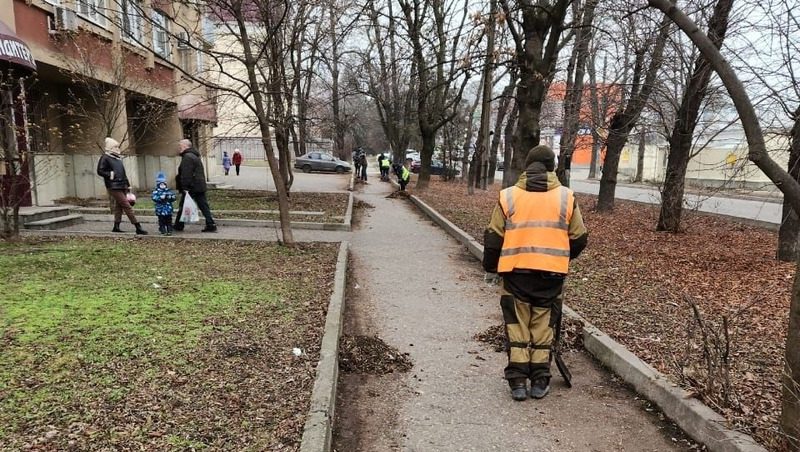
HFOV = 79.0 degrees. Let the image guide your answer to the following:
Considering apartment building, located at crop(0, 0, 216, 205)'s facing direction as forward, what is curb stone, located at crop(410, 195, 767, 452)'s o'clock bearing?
The curb stone is roughly at 1 o'clock from the apartment building.

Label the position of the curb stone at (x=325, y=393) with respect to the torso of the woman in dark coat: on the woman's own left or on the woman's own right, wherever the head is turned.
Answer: on the woman's own right

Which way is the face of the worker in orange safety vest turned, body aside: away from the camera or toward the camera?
away from the camera

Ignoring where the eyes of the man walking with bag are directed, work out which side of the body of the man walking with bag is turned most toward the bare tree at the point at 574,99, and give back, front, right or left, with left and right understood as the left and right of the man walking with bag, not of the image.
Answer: back

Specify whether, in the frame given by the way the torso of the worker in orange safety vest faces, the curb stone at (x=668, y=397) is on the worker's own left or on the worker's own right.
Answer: on the worker's own right

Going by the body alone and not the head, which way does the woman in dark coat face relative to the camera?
to the viewer's right

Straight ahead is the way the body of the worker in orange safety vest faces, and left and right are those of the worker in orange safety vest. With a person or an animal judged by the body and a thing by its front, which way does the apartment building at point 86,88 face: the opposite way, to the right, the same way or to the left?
to the right

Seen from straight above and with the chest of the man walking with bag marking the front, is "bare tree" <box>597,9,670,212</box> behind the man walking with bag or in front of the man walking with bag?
behind

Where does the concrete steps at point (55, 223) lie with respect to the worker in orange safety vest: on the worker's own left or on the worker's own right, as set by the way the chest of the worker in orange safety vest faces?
on the worker's own left

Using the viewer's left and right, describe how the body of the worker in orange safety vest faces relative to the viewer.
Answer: facing away from the viewer

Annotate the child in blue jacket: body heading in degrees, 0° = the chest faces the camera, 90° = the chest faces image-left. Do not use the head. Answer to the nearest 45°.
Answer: approximately 0°

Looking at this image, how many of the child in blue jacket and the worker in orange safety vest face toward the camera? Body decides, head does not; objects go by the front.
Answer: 1

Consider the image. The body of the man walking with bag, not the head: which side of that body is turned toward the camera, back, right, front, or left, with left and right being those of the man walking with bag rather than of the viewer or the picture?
left

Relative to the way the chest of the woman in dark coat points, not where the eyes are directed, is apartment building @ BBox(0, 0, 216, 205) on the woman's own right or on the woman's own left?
on the woman's own left
